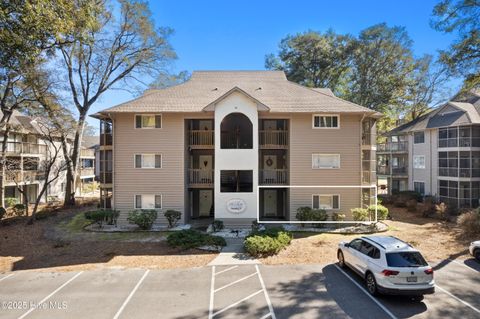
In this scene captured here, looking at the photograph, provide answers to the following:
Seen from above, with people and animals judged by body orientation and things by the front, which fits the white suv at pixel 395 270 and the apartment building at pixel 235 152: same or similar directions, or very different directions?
very different directions

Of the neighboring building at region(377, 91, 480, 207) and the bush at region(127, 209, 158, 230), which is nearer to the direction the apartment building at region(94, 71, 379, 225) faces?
the bush

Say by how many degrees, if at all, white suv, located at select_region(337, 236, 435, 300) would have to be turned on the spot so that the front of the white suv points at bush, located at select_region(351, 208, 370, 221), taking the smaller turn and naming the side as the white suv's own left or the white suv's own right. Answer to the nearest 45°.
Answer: approximately 45° to the white suv's own right

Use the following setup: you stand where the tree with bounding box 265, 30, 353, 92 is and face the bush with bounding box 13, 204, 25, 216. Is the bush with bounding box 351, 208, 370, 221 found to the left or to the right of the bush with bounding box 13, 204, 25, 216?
left

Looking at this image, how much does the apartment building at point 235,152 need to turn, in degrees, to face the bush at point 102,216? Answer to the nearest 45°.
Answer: approximately 90° to its right

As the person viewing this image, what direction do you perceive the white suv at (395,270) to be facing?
facing away from the viewer and to the left of the viewer

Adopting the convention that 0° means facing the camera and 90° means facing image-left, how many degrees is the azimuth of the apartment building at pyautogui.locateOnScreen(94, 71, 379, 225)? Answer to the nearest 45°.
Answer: approximately 0°

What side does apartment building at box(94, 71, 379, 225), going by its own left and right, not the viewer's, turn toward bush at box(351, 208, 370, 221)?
left

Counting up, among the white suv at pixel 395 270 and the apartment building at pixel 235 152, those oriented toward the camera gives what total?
1
